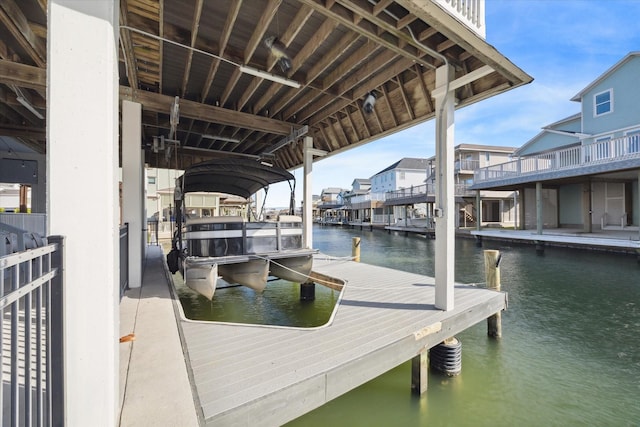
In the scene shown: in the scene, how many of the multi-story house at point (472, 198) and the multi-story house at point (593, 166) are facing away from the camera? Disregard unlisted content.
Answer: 0

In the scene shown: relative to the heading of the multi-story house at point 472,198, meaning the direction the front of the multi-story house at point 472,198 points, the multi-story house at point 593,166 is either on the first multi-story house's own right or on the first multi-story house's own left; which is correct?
on the first multi-story house's own left

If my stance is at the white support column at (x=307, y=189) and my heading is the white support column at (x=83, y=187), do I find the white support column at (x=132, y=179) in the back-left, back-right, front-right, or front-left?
front-right

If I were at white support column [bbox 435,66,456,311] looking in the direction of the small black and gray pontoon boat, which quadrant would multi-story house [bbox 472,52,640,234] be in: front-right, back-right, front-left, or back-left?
back-right

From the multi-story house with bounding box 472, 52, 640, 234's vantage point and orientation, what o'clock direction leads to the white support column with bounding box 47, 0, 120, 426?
The white support column is roughly at 11 o'clock from the multi-story house.

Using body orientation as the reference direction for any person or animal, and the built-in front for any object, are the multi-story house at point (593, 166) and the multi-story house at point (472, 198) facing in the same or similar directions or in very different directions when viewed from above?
same or similar directions

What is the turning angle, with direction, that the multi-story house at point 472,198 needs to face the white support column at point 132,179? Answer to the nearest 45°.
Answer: approximately 45° to its left

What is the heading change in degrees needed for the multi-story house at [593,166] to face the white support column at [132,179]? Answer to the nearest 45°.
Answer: approximately 45° to its left

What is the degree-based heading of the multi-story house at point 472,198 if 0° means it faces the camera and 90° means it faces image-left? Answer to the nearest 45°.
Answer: approximately 45°

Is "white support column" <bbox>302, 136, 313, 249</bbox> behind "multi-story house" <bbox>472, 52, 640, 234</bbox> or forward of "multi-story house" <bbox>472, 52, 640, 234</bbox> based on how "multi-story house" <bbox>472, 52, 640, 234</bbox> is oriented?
forward

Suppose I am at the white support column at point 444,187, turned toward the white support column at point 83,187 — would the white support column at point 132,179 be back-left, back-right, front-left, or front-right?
front-right

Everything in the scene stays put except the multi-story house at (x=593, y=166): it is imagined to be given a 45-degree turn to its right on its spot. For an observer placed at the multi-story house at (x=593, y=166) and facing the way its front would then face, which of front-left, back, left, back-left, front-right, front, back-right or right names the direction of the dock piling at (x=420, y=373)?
left

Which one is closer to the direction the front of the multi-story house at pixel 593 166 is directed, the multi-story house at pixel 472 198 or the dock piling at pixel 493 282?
the dock piling

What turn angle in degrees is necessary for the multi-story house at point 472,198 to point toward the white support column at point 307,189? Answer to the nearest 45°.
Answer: approximately 45° to its left

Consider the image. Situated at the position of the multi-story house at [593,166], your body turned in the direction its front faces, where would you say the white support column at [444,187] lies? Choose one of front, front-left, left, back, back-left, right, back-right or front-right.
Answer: front-left

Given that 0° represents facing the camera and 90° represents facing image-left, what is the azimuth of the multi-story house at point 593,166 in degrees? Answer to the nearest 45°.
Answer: approximately 45°
